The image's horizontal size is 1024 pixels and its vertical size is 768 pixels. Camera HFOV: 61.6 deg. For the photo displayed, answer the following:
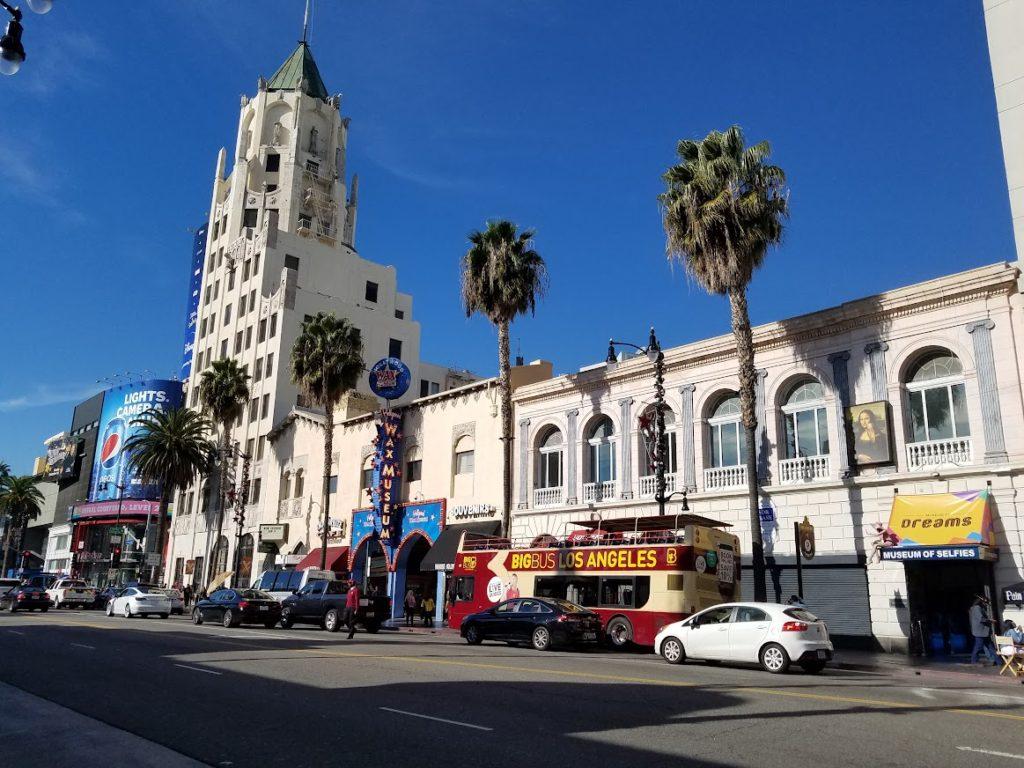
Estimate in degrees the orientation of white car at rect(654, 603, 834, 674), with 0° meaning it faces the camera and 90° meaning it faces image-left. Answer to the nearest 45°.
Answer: approximately 135°

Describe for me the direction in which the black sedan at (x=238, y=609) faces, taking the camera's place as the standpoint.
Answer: facing away from the viewer and to the left of the viewer

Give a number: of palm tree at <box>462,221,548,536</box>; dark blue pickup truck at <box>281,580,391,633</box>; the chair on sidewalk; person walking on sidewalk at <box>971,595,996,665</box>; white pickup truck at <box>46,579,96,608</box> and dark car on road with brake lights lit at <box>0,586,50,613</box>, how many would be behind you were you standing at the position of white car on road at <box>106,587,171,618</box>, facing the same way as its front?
4

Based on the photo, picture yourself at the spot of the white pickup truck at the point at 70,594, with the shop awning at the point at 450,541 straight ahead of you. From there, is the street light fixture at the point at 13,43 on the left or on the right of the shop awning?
right

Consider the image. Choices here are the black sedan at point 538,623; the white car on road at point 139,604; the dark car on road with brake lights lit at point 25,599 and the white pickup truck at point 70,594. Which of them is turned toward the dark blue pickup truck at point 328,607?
the black sedan

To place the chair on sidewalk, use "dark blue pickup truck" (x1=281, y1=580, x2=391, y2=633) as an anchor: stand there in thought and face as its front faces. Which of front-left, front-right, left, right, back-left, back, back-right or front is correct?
back

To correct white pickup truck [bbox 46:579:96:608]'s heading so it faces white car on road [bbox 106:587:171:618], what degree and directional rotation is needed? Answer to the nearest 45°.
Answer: approximately 135° to its left

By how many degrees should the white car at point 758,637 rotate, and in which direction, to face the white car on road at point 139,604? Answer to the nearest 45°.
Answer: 0° — it already faces it

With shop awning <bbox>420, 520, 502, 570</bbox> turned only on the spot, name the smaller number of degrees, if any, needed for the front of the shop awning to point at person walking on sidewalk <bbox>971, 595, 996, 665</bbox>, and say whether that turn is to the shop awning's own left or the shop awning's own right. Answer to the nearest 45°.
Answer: approximately 90° to the shop awning's own left

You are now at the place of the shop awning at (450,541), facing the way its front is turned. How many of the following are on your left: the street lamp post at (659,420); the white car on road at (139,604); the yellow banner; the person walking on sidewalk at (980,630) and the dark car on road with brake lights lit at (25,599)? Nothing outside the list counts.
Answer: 3

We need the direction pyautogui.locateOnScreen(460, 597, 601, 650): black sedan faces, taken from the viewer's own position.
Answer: facing away from the viewer and to the left of the viewer

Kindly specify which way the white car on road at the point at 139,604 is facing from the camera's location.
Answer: facing away from the viewer and to the left of the viewer

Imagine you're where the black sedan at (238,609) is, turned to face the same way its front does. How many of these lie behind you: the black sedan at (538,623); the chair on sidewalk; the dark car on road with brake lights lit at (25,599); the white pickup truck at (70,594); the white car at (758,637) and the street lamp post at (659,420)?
4

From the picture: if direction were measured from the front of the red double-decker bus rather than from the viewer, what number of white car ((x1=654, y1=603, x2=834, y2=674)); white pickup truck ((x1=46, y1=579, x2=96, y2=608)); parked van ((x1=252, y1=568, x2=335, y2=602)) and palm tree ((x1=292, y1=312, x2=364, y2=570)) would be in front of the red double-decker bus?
3
